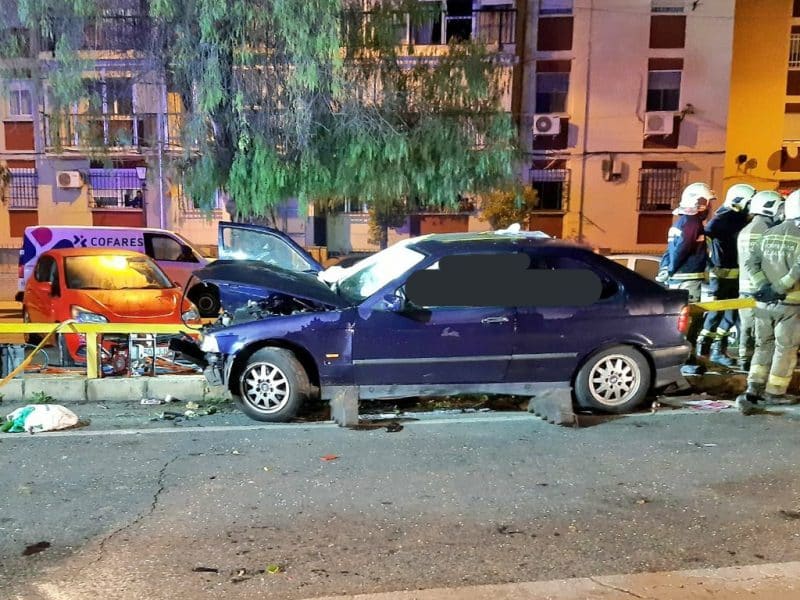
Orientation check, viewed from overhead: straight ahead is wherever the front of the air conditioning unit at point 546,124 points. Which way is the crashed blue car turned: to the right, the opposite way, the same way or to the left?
to the right

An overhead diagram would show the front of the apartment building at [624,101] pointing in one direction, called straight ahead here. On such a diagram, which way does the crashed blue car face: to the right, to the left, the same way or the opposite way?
to the right

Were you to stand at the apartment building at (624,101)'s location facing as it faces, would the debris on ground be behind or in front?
in front

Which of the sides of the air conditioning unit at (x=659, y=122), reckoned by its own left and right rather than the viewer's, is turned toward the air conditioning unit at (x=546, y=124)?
right

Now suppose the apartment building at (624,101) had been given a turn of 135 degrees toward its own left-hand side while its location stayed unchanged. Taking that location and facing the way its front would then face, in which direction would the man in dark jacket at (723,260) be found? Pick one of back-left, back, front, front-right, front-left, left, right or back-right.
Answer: back-right

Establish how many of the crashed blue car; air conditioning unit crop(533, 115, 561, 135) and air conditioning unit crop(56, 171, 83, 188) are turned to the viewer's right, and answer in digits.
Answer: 0

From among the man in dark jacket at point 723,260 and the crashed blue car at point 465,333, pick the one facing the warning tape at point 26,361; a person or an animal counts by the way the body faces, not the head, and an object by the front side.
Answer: the crashed blue car

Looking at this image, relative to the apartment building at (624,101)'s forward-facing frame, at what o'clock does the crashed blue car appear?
The crashed blue car is roughly at 12 o'clock from the apartment building.

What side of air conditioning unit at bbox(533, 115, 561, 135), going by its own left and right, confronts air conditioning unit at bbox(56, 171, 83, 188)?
right

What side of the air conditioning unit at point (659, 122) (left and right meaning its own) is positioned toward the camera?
front

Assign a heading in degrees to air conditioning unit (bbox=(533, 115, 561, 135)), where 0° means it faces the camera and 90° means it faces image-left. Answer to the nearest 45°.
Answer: approximately 0°

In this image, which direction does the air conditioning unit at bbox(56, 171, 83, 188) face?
toward the camera

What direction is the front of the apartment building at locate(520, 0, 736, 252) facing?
toward the camera

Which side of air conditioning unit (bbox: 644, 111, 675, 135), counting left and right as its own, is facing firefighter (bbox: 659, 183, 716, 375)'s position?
front
